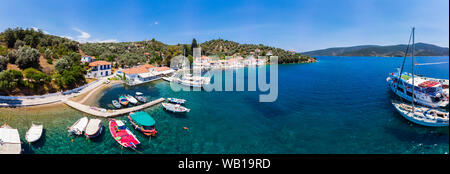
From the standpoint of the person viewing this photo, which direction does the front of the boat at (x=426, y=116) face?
facing away from the viewer and to the left of the viewer

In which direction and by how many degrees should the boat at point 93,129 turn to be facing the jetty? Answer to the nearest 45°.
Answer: approximately 135° to its right

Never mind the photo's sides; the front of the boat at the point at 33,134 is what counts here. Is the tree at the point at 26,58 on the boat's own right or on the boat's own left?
on the boat's own right

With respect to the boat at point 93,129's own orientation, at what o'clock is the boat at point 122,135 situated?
the boat at point 122,135 is roughly at 9 o'clock from the boat at point 93,129.

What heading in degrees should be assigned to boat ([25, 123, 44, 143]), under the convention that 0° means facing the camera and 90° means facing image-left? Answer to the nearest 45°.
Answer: approximately 45°

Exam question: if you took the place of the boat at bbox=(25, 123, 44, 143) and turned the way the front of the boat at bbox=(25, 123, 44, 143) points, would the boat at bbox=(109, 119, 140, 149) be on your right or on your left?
on your left

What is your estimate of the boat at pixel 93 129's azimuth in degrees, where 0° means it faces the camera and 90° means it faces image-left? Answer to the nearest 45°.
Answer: approximately 45°

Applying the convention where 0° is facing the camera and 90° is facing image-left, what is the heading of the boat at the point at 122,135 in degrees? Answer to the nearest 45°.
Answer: approximately 315°
